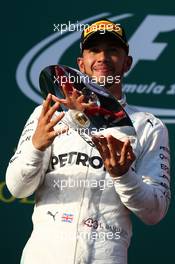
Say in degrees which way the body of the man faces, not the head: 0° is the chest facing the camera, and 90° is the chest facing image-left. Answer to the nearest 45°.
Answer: approximately 0°
